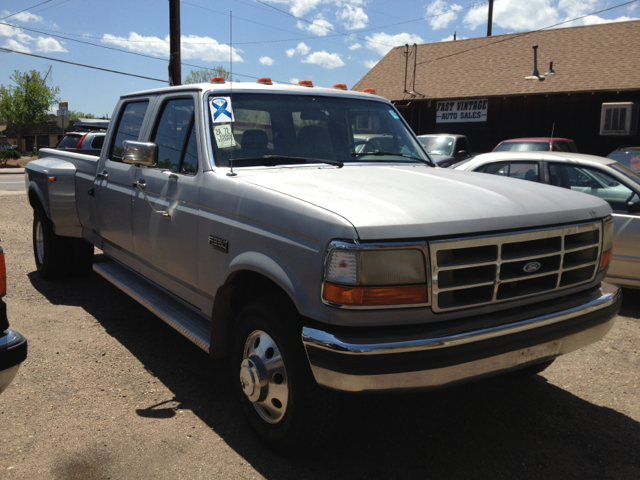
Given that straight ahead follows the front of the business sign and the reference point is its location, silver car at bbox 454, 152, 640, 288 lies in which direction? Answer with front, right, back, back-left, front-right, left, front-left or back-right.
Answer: front

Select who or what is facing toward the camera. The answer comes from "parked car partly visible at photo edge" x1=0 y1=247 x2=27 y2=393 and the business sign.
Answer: the business sign

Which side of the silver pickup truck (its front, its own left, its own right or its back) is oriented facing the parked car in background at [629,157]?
left

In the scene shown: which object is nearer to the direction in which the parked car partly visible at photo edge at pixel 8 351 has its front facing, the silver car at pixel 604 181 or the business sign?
the business sign

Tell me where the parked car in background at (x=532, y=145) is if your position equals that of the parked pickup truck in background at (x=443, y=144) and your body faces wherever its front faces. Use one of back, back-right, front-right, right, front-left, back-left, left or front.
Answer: back-left

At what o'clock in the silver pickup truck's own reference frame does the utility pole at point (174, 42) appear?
The utility pole is roughly at 7 o'clock from the silver pickup truck.

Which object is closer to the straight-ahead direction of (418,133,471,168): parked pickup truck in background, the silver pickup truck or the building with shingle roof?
the silver pickup truck

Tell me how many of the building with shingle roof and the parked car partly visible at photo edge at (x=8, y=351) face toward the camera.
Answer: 1

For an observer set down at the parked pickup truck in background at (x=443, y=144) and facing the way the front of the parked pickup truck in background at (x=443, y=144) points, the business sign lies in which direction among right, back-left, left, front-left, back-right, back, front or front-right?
back-right

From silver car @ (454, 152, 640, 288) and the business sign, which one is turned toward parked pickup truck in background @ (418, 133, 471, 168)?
the business sign

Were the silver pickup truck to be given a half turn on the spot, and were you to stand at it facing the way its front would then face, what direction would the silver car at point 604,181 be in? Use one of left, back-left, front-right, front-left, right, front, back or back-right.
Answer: right

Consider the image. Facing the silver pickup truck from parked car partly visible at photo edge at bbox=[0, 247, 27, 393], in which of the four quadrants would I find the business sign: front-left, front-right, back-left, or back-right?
front-left

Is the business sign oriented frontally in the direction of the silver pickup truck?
yes

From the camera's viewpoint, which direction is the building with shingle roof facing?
toward the camera

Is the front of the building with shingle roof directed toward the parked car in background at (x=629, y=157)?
yes

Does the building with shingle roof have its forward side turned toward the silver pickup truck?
yes
